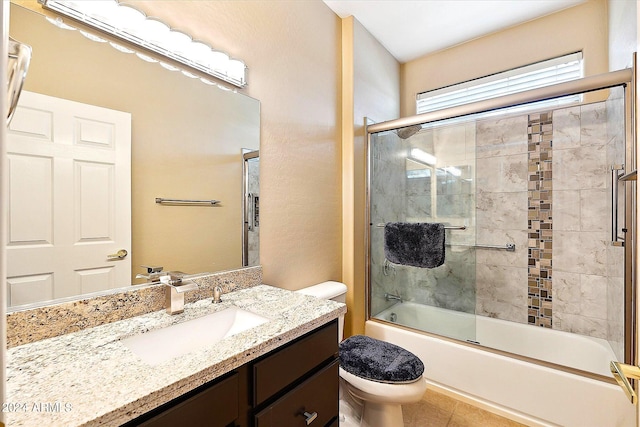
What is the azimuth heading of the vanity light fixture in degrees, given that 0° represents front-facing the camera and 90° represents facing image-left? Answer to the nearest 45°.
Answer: approximately 315°

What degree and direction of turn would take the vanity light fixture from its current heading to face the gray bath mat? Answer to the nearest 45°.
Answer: approximately 45° to its left

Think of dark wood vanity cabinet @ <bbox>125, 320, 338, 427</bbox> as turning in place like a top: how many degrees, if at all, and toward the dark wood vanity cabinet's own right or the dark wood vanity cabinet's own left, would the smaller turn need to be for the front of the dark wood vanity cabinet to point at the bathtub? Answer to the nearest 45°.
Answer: approximately 45° to the dark wood vanity cabinet's own left

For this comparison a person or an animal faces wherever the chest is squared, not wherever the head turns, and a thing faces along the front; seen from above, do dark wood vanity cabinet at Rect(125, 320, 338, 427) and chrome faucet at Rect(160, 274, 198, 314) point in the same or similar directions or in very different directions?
same or similar directions

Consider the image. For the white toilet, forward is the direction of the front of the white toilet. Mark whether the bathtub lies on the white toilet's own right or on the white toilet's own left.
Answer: on the white toilet's own left

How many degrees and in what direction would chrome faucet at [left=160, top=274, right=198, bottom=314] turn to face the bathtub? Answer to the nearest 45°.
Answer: approximately 45° to its left

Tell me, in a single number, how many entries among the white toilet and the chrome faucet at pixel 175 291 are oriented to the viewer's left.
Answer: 0

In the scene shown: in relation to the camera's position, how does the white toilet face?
facing the viewer and to the right of the viewer
